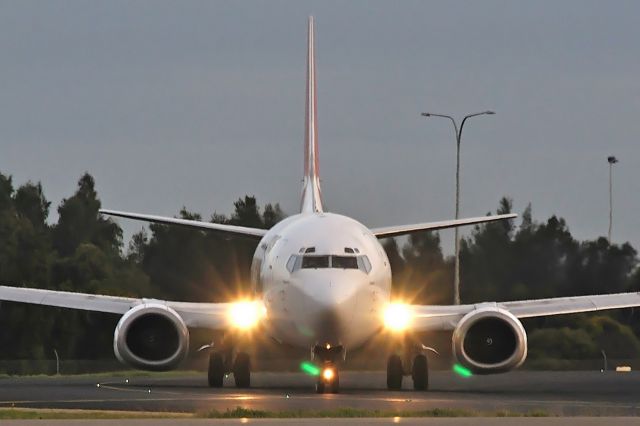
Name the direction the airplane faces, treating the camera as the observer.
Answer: facing the viewer
